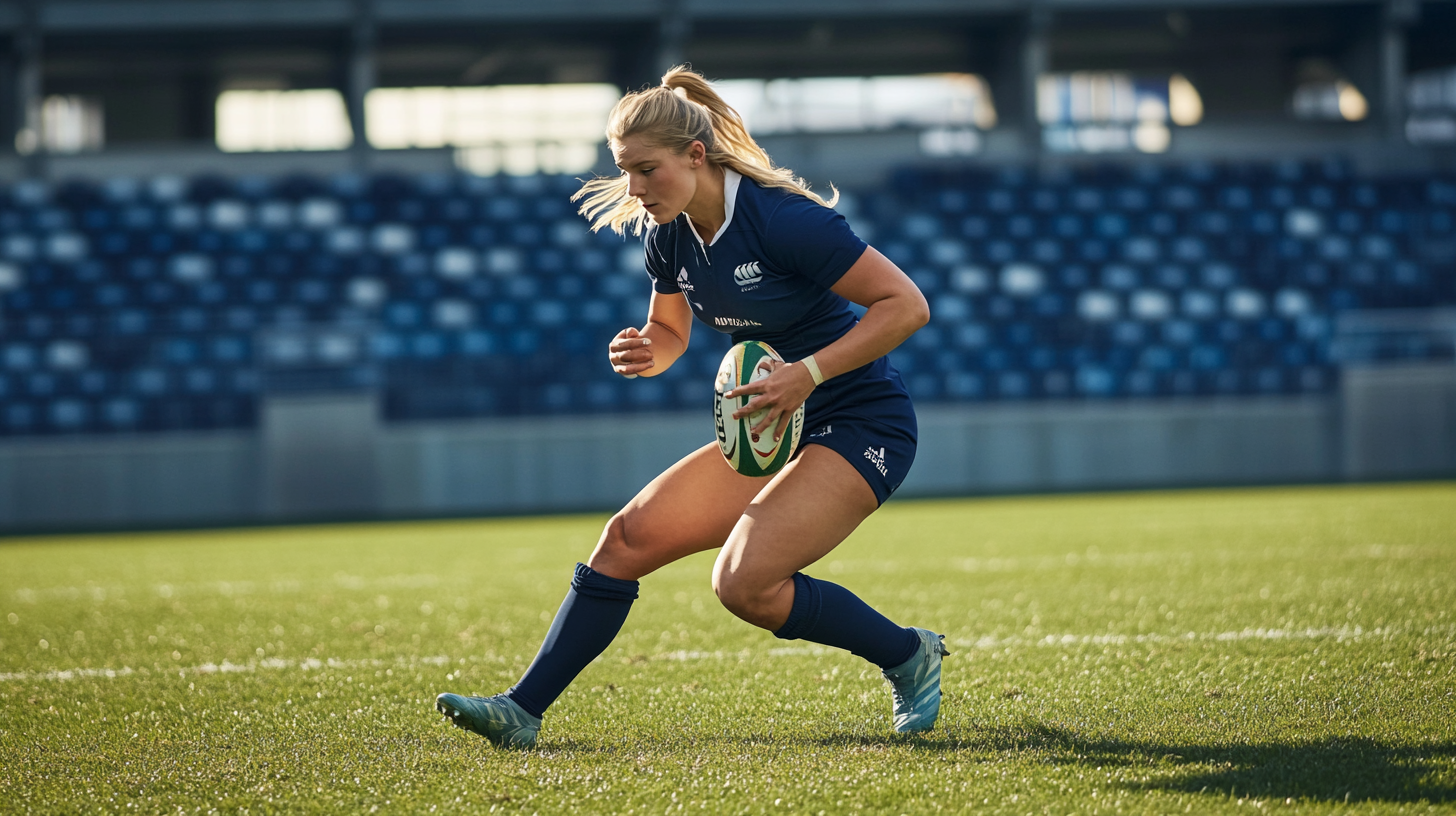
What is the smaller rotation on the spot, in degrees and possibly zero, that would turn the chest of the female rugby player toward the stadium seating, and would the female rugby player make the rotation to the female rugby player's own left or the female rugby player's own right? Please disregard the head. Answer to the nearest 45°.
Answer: approximately 135° to the female rugby player's own right

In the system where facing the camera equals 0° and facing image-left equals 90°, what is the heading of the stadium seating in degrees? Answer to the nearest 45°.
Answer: approximately 0°

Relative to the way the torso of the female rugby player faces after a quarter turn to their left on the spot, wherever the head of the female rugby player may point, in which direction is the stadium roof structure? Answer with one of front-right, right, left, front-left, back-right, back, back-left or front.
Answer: back-left

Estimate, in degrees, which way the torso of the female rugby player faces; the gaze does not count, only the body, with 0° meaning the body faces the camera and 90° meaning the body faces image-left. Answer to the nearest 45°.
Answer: approximately 45°
